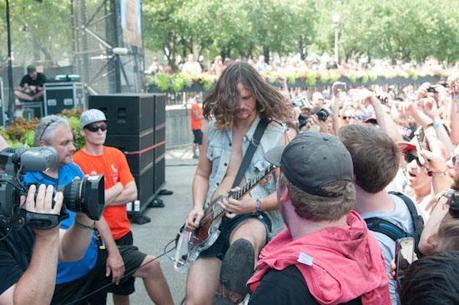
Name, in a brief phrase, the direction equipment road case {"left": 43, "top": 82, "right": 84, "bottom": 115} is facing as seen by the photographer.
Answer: facing the viewer

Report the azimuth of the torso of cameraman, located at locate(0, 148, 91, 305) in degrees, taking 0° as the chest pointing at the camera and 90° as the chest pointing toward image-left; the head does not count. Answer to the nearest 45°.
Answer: approximately 270°

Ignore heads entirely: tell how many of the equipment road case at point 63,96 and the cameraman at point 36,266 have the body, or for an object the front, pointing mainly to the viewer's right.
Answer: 1

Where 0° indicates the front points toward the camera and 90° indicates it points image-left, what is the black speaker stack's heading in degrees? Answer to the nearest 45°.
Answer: approximately 315°

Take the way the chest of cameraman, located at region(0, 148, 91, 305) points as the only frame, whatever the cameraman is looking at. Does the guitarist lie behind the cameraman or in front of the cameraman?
in front

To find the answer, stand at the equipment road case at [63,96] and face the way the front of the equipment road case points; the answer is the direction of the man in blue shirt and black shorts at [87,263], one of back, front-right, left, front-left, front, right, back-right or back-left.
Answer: front

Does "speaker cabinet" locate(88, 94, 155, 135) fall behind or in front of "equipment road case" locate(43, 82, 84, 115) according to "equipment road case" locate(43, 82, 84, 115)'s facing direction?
in front

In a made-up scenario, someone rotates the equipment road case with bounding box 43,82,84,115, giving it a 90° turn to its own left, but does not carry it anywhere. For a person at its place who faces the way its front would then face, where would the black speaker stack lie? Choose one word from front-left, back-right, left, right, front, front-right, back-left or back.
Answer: right

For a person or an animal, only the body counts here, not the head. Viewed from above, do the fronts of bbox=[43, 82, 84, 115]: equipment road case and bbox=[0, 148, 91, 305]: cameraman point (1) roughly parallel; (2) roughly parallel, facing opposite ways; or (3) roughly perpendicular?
roughly perpendicular
